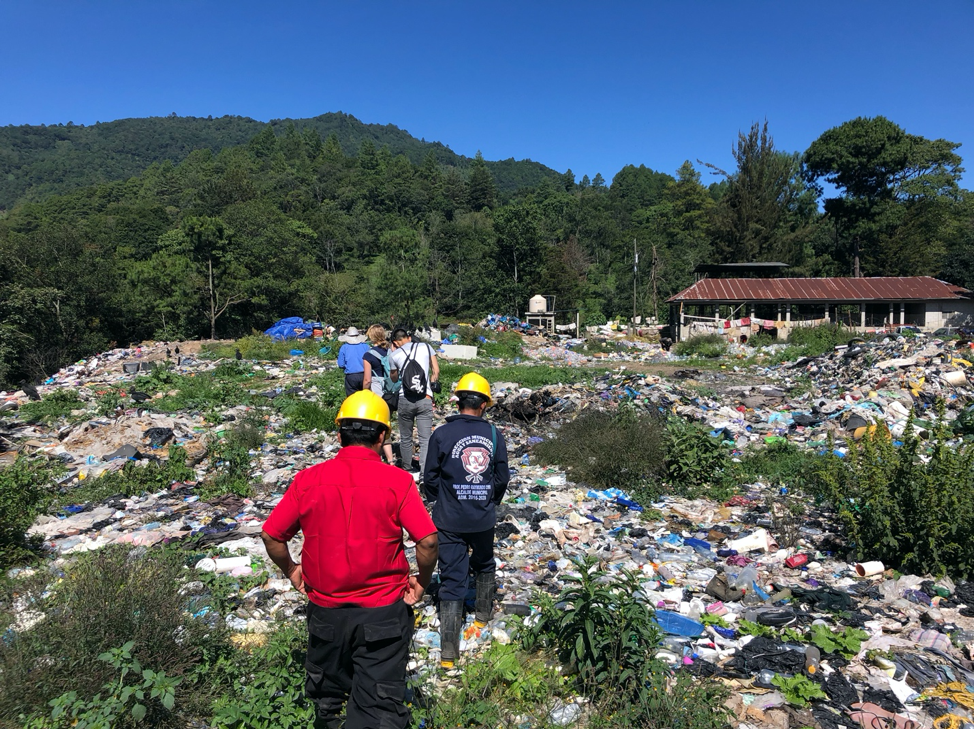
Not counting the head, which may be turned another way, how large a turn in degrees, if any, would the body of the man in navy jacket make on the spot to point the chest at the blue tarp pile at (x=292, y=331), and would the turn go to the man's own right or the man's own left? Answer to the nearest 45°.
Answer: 0° — they already face it

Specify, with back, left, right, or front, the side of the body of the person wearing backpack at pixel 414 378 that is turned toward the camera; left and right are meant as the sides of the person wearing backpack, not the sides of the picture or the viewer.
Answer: back

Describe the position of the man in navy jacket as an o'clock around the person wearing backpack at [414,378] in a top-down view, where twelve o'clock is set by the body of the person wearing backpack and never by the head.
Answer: The man in navy jacket is roughly at 6 o'clock from the person wearing backpack.

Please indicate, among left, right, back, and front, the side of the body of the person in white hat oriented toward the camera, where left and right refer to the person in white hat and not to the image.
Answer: back

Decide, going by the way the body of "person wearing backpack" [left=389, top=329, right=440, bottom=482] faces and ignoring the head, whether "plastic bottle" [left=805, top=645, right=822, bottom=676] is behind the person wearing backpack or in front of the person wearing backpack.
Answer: behind

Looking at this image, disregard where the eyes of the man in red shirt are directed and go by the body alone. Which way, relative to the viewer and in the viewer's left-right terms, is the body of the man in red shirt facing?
facing away from the viewer

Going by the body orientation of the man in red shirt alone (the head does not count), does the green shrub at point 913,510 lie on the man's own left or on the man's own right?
on the man's own right

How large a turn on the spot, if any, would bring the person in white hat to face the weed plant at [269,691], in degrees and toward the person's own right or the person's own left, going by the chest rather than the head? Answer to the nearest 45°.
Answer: approximately 180°

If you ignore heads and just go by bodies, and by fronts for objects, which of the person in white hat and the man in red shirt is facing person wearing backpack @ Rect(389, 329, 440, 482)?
the man in red shirt

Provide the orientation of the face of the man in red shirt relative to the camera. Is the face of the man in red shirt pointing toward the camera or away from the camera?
away from the camera

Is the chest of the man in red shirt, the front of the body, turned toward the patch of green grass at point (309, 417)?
yes

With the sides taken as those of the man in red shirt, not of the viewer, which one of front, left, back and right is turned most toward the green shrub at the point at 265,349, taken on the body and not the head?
front

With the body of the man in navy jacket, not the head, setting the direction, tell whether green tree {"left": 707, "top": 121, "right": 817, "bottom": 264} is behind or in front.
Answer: in front

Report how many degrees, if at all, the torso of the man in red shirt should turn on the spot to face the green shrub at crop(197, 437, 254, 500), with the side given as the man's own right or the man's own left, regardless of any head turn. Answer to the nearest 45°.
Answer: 0° — they already face it

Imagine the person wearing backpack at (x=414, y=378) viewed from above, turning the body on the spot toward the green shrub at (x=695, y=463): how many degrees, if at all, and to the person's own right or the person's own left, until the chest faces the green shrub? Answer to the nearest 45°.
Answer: approximately 90° to the person's own right

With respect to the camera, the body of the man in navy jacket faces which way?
away from the camera

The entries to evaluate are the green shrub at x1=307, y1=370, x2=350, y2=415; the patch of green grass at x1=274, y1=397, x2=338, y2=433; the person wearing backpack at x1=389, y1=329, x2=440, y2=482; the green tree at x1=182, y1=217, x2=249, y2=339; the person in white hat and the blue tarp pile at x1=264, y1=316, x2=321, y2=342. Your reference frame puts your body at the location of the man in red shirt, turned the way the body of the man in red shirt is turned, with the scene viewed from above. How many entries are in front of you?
6

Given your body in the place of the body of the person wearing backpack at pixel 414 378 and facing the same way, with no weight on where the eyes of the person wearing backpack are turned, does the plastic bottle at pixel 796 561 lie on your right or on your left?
on your right
